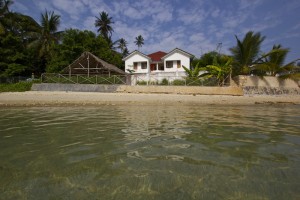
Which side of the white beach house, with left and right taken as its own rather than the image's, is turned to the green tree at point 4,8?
right

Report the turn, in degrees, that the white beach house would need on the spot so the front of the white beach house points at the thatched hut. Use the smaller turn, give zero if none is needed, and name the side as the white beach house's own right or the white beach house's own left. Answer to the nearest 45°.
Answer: approximately 45° to the white beach house's own right

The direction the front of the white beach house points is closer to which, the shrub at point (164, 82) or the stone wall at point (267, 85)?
the shrub

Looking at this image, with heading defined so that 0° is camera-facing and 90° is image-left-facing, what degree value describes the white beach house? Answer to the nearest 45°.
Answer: approximately 0°

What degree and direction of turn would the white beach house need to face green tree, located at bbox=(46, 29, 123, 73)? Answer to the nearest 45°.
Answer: approximately 90° to its right

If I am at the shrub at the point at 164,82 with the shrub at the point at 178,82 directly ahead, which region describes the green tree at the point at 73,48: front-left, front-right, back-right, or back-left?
back-left

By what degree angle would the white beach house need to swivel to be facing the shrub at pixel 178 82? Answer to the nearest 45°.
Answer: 0° — it already faces it

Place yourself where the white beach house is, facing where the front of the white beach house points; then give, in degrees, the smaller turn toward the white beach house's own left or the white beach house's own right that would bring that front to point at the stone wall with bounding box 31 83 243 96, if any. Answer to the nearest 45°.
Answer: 0° — it already faces it
